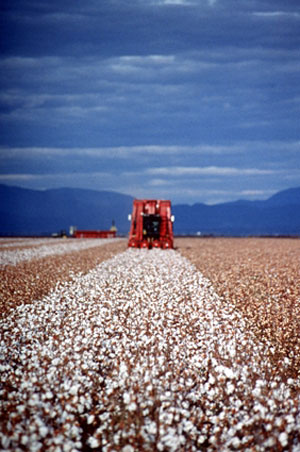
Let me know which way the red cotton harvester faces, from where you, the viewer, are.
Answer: facing the viewer
